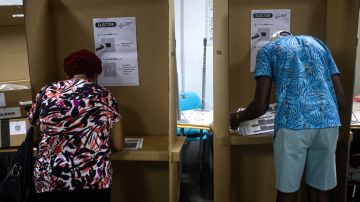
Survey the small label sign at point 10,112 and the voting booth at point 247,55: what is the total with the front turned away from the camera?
0

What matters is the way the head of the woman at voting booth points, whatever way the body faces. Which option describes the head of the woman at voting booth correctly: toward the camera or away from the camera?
away from the camera

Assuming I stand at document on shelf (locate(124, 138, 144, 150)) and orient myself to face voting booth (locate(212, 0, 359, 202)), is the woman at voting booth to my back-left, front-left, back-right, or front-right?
back-right

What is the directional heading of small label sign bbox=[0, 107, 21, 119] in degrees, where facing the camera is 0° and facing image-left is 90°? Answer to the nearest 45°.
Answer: approximately 0°

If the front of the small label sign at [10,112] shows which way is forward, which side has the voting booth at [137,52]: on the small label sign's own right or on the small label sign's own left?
on the small label sign's own left

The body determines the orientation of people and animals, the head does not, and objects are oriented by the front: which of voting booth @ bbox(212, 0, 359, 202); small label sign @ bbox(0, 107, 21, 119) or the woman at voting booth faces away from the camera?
the woman at voting booth

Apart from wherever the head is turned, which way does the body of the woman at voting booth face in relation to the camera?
away from the camera

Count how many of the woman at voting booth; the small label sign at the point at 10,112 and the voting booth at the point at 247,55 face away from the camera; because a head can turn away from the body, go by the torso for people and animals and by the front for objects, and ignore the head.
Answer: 1

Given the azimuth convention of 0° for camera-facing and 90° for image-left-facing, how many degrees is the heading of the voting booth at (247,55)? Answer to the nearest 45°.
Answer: approximately 0°

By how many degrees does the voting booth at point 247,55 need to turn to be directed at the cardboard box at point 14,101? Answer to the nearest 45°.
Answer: approximately 90° to its right

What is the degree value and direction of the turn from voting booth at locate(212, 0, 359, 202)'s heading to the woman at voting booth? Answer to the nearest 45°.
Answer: approximately 45° to its right

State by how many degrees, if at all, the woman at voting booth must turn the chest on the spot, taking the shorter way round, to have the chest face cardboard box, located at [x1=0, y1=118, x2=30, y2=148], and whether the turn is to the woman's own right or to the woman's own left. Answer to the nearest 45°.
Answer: approximately 45° to the woman's own left
